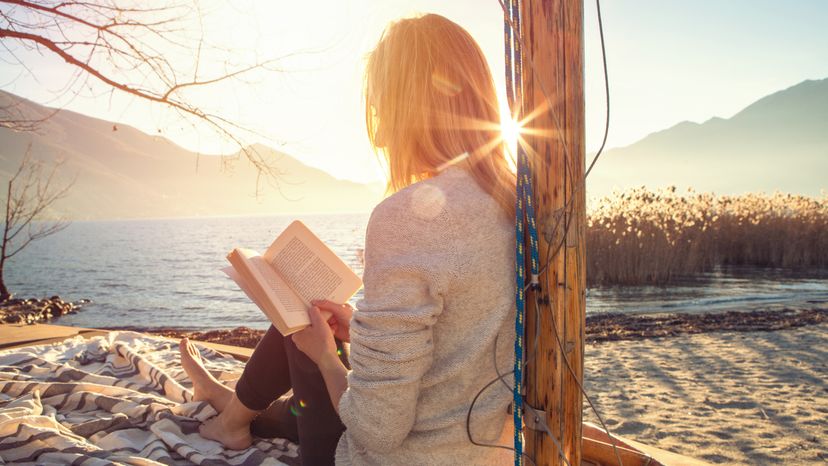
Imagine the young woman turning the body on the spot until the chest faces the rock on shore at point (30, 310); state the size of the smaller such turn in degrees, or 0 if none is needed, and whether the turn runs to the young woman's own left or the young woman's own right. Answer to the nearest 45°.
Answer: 0° — they already face it

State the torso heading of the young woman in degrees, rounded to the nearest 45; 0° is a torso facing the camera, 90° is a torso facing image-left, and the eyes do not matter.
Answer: approximately 135°

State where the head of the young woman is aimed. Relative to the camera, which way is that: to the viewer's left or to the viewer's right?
to the viewer's left
